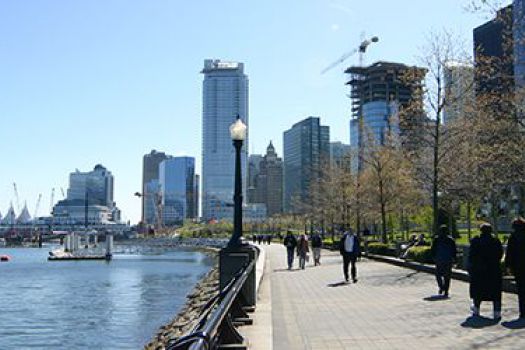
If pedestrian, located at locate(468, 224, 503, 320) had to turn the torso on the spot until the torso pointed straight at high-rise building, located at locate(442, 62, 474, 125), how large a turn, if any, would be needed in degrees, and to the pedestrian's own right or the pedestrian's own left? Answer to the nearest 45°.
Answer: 0° — they already face it

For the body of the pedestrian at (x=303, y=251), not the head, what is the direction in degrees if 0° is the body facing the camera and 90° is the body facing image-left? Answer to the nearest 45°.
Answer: approximately 180°

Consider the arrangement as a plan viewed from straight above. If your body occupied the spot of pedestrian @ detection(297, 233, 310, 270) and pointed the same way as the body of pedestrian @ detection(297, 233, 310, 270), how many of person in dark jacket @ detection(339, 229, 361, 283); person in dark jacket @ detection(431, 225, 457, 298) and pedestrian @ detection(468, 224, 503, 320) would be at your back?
3

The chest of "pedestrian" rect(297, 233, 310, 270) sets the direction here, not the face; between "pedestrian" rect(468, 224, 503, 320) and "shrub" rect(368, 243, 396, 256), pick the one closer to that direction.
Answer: the shrub

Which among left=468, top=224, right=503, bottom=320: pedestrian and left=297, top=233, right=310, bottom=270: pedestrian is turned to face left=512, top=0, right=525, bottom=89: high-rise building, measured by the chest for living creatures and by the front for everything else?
left=468, top=224, right=503, bottom=320: pedestrian

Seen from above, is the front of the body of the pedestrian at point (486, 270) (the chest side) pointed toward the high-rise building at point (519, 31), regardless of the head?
yes

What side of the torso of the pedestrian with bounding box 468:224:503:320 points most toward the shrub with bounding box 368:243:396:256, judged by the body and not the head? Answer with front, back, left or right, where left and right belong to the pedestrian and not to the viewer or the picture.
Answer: front

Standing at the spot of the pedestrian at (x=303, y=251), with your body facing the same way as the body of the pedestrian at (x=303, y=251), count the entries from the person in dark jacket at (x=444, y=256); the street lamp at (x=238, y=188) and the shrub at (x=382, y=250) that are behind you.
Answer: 2

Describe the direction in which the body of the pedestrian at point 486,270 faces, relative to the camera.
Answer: away from the camera
